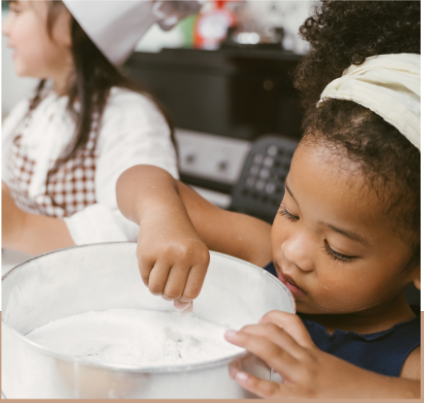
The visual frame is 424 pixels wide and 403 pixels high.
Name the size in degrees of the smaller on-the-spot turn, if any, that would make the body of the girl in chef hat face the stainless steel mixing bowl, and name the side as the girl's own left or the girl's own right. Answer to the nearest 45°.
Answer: approximately 45° to the girl's own left

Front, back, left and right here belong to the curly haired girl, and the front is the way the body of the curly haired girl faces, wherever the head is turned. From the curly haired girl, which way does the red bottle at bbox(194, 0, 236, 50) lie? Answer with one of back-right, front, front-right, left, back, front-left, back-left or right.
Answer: back-right

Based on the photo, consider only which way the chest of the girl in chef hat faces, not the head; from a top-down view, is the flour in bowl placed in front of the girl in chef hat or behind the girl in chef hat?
in front

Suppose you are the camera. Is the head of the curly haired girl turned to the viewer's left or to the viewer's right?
to the viewer's left

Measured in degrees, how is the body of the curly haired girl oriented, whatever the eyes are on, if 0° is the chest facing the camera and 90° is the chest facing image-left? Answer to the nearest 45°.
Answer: approximately 45°
